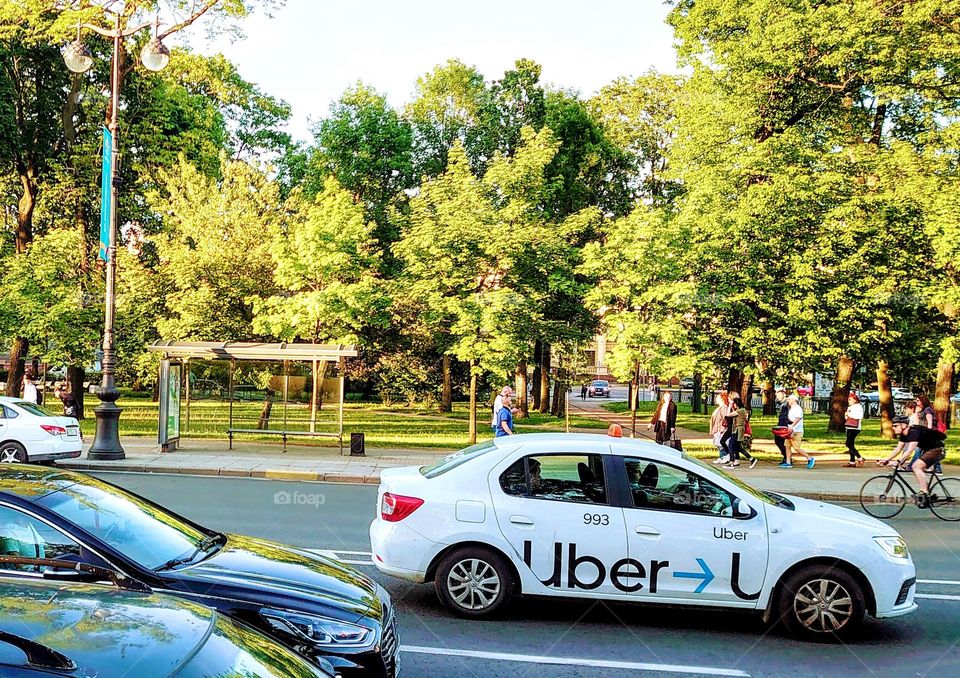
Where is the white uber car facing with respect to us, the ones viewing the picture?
facing to the right of the viewer

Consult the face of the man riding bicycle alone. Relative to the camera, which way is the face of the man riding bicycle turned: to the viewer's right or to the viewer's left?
to the viewer's left

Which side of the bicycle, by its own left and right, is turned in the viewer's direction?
left

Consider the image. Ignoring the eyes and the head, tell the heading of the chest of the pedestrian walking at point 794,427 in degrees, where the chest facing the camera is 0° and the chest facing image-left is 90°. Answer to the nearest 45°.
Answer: approximately 90°

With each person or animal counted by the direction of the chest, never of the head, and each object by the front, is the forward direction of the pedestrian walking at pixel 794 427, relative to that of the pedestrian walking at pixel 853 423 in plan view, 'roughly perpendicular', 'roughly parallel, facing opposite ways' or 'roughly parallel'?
roughly parallel
